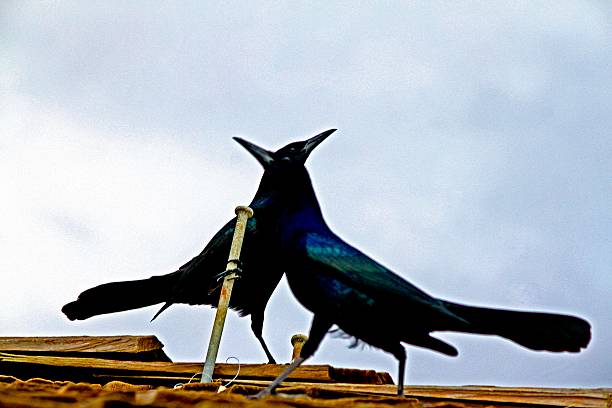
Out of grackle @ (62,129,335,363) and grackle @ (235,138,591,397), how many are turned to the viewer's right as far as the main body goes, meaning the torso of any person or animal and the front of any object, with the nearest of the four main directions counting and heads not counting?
1

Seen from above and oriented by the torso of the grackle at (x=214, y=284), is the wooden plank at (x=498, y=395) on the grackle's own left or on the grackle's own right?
on the grackle's own right

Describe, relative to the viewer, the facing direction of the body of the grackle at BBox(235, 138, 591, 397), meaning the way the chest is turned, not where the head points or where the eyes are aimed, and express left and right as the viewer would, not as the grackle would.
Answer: facing to the left of the viewer

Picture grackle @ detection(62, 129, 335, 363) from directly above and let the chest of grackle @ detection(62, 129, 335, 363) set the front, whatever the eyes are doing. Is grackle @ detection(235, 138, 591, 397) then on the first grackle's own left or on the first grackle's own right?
on the first grackle's own right

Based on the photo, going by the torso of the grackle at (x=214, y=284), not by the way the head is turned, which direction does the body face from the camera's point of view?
to the viewer's right

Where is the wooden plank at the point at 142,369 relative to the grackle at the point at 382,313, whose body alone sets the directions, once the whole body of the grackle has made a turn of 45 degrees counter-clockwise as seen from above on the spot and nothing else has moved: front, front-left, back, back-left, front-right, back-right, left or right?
right

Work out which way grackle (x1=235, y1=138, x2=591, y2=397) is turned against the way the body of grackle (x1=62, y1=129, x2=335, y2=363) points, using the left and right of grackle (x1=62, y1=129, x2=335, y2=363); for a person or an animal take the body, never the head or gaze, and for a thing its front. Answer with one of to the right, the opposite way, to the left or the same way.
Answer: the opposite way
